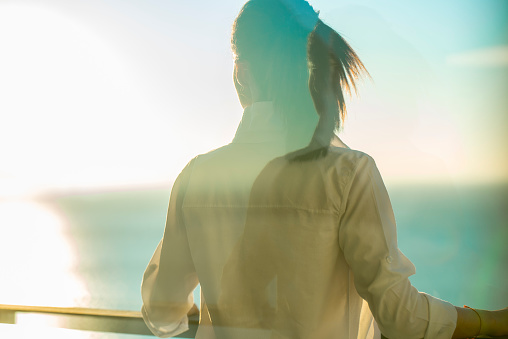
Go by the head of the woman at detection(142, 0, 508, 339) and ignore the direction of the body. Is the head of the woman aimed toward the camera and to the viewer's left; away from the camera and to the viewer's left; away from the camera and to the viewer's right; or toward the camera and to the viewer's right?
away from the camera and to the viewer's left

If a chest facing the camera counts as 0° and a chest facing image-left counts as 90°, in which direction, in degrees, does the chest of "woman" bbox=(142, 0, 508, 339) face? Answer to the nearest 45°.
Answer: approximately 180°
